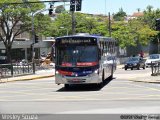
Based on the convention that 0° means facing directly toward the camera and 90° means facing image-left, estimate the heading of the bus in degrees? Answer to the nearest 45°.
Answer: approximately 0°
